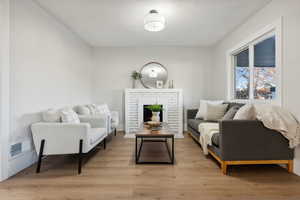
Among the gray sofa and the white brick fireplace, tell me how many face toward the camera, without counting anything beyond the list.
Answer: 1

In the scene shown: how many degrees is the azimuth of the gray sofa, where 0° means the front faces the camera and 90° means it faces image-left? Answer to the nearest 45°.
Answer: approximately 90°

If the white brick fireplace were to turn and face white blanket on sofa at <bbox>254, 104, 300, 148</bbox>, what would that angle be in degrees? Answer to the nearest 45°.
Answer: approximately 45° to its left

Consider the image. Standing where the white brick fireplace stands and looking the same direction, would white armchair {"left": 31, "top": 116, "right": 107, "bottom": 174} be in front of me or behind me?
in front

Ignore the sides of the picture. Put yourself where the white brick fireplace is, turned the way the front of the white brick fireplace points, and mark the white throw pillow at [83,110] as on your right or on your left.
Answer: on your right

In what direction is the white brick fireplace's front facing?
toward the camera

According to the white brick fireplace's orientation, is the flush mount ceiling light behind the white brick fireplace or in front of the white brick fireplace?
in front
